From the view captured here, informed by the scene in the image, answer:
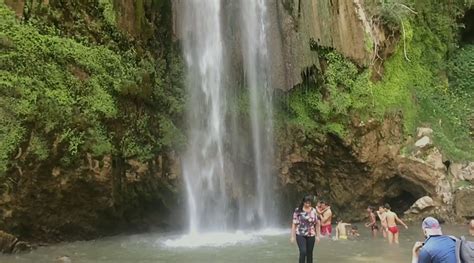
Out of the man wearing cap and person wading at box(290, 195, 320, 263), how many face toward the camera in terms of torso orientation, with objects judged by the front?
1

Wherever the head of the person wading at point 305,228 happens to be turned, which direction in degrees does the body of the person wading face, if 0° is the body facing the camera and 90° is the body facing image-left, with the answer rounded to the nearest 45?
approximately 0°

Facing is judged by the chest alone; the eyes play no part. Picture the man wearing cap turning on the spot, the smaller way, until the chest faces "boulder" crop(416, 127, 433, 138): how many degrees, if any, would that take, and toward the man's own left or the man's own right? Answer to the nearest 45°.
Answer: approximately 45° to the man's own right

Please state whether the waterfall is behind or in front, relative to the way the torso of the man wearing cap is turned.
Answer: in front

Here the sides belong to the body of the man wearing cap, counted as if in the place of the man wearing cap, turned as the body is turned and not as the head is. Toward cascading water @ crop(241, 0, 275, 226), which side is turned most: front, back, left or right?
front

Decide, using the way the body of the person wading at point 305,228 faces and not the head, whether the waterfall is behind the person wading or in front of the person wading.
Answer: behind

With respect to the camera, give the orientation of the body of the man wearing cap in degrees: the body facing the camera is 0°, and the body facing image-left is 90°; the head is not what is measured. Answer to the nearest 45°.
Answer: approximately 135°

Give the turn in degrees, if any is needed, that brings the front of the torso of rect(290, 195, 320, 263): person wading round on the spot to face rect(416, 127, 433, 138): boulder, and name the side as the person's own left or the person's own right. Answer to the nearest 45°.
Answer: approximately 135° to the person's own left

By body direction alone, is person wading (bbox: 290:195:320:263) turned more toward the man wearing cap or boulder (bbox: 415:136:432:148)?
the man wearing cap

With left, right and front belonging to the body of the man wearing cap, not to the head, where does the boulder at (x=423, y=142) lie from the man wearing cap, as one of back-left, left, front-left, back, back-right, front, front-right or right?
front-right

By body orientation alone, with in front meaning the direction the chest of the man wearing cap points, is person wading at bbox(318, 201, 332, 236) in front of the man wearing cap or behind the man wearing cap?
in front

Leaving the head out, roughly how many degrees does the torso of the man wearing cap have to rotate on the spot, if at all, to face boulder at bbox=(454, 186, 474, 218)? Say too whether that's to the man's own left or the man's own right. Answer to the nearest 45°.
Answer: approximately 45° to the man's own right
